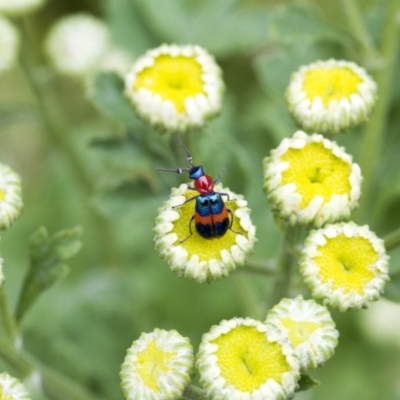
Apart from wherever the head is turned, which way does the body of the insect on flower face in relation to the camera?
away from the camera
